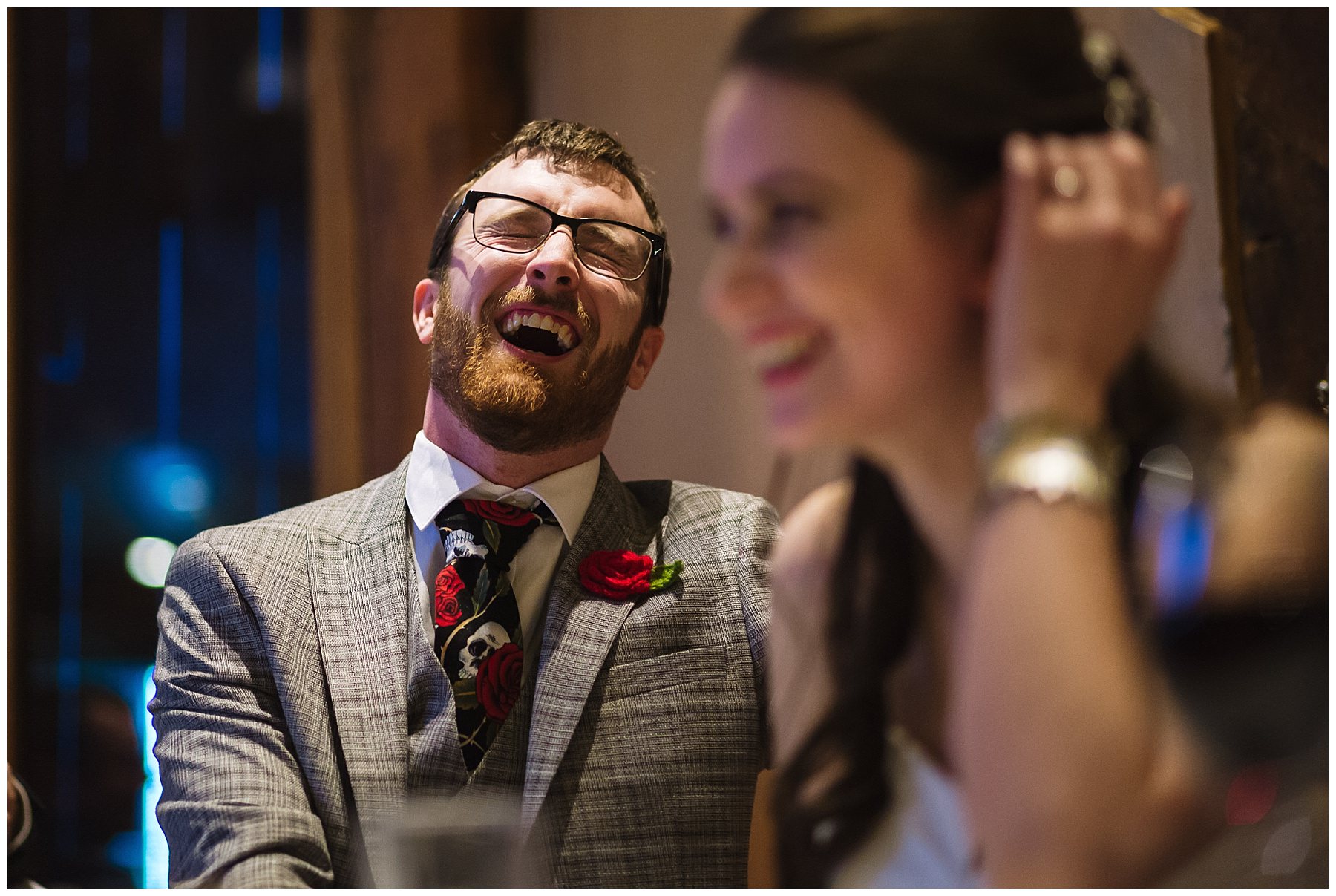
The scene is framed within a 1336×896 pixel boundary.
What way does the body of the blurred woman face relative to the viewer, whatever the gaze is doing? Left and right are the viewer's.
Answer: facing the viewer and to the left of the viewer

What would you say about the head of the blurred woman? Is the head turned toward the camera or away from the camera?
toward the camera
